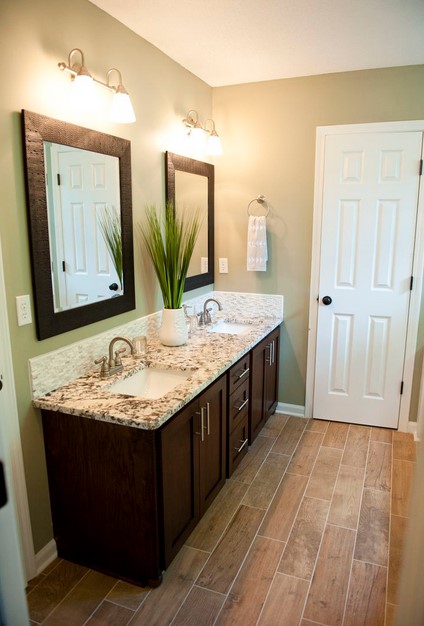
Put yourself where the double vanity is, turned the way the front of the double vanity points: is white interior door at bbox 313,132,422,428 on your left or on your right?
on your left

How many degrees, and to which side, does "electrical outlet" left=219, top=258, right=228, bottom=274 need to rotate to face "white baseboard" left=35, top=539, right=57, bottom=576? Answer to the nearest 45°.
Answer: approximately 45° to its right

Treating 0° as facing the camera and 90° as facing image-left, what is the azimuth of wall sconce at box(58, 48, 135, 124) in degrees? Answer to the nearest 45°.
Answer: approximately 315°

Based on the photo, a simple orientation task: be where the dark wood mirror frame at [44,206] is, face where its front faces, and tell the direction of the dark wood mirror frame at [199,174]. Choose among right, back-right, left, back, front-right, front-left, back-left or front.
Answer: left

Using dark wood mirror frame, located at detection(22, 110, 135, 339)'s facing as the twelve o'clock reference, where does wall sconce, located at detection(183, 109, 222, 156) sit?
The wall sconce is roughly at 9 o'clock from the dark wood mirror frame.

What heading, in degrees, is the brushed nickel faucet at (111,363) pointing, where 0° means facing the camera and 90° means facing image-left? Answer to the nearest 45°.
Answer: approximately 315°

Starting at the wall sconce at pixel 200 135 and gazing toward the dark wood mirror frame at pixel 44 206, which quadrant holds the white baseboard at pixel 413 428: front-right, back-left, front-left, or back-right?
back-left

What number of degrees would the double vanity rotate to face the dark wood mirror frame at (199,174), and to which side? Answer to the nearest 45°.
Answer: approximately 135° to its left

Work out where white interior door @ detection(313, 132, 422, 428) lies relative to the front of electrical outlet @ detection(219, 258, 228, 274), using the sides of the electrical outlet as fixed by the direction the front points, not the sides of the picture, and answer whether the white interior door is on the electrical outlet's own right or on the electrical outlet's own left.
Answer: on the electrical outlet's own left

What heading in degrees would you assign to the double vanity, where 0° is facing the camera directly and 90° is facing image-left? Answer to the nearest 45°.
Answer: approximately 315°
